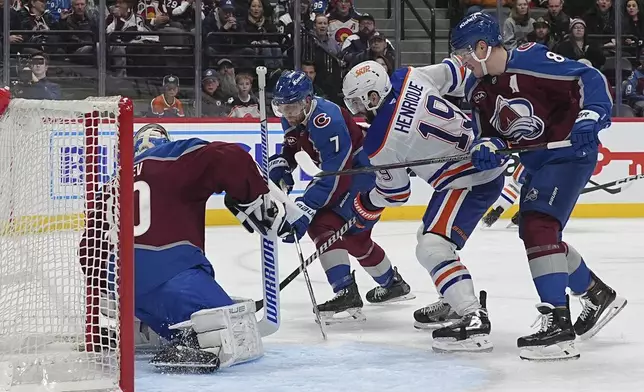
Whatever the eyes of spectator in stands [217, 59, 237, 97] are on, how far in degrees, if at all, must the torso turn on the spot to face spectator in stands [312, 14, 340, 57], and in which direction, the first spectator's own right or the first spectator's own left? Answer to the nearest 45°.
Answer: approximately 135° to the first spectator's own left

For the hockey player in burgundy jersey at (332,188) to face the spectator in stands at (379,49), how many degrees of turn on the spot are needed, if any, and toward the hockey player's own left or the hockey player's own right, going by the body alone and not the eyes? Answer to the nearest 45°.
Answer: approximately 135° to the hockey player's own right

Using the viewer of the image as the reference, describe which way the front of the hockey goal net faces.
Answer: facing to the right of the viewer

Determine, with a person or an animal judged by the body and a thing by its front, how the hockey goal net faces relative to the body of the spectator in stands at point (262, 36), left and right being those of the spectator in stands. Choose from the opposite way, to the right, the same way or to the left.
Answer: to the left

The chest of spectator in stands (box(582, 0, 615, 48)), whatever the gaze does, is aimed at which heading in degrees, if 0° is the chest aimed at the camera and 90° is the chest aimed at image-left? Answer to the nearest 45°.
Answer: approximately 0°

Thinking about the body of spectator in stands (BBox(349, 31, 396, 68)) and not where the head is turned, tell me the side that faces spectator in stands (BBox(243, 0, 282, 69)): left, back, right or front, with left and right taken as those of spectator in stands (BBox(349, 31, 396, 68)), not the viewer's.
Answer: right
